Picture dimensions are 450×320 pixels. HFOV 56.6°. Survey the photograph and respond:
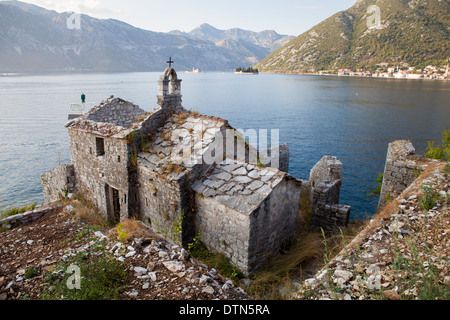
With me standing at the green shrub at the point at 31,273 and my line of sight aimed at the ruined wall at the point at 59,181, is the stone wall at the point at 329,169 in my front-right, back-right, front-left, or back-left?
front-right

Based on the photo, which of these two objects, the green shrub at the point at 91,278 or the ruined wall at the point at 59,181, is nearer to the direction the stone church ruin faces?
the ruined wall

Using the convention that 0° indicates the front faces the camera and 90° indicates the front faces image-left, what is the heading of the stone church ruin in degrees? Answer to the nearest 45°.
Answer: approximately 135°

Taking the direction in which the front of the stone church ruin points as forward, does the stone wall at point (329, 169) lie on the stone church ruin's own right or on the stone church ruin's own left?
on the stone church ruin's own right

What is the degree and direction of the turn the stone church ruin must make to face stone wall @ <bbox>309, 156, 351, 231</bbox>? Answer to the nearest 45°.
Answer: approximately 135° to its right

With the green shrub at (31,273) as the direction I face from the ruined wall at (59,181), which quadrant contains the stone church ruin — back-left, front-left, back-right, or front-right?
front-left

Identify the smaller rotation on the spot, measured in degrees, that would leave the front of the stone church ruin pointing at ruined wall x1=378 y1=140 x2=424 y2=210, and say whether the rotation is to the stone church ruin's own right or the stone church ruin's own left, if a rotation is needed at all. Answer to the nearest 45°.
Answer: approximately 135° to the stone church ruin's own right

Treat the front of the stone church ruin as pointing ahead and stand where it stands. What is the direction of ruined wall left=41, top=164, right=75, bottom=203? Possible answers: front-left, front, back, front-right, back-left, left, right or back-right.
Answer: front

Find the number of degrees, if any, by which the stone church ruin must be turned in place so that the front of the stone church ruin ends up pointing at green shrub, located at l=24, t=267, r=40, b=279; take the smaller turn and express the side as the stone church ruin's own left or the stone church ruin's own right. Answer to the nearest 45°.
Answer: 0° — it already faces it

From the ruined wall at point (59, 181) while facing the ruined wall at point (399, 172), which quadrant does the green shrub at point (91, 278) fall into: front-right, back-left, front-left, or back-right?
front-right
